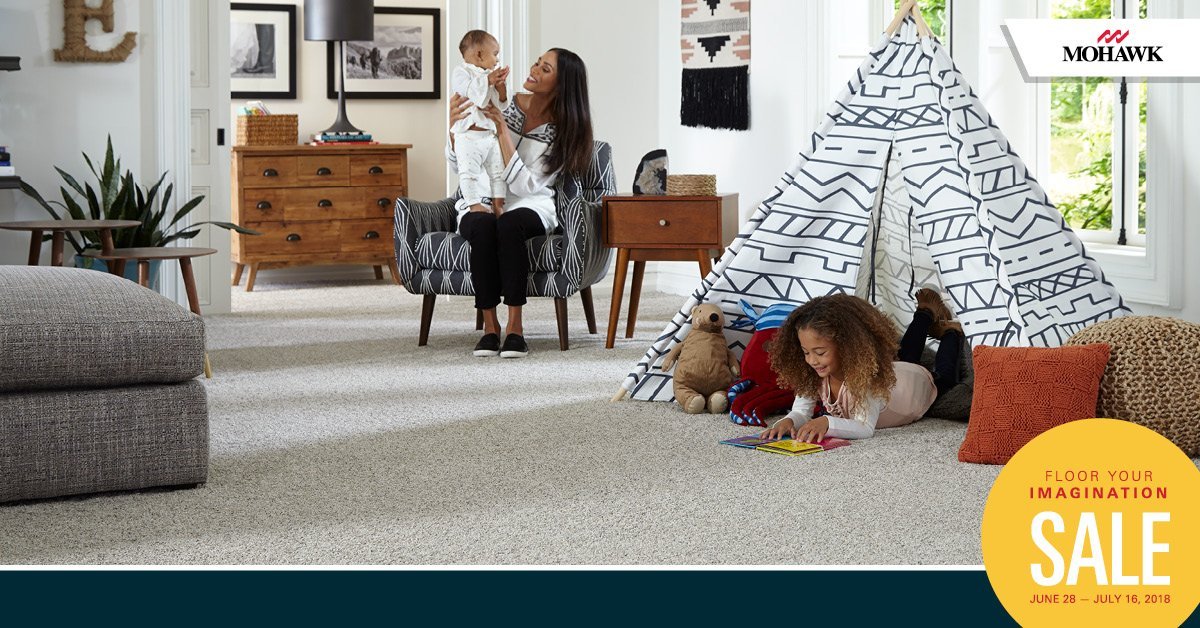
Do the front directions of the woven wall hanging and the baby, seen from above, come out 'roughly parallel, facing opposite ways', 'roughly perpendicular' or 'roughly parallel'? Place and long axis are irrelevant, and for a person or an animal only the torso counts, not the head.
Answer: roughly perpendicular

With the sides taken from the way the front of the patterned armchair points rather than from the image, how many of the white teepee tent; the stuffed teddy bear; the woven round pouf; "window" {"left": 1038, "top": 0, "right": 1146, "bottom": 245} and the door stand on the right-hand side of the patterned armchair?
1

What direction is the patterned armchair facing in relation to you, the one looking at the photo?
facing the viewer and to the left of the viewer

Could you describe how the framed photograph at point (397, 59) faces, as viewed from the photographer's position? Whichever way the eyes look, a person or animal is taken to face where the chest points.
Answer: facing the viewer

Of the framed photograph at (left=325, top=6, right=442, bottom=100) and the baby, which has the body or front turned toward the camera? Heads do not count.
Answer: the framed photograph

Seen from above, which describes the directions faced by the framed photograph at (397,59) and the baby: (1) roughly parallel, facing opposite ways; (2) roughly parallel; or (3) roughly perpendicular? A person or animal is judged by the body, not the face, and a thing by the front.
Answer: roughly perpendicular

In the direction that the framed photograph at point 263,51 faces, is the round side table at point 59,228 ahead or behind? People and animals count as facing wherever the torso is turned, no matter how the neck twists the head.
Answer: ahead

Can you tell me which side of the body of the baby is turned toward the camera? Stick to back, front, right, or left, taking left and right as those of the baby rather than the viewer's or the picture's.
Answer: right

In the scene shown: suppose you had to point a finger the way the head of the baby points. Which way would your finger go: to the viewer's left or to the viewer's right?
to the viewer's right

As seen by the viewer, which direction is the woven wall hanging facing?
toward the camera

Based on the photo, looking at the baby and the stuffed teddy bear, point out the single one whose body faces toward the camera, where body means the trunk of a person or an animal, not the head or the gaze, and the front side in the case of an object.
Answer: the stuffed teddy bear
